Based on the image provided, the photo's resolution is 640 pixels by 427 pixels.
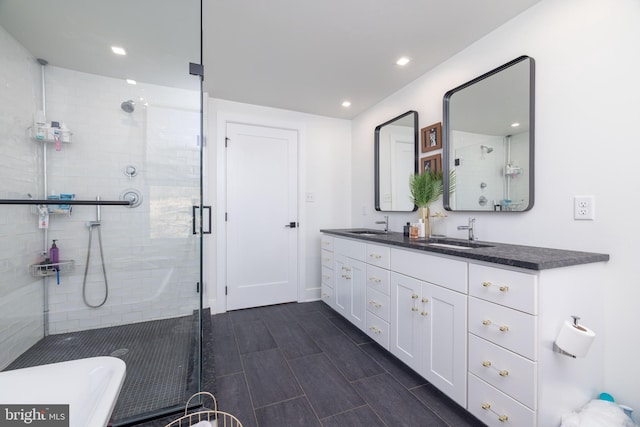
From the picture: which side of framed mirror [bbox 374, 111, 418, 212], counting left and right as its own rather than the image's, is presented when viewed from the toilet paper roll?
left

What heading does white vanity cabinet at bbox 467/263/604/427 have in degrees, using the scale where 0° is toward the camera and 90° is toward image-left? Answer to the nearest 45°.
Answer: approximately 45°

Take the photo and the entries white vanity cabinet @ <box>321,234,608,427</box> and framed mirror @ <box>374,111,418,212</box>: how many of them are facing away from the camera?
0

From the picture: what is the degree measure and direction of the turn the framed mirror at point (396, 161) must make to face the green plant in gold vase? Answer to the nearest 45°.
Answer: approximately 90° to its left

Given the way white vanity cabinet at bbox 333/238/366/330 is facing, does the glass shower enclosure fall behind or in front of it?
in front

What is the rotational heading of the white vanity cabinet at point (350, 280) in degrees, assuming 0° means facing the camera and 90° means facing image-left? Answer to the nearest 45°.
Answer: approximately 45°

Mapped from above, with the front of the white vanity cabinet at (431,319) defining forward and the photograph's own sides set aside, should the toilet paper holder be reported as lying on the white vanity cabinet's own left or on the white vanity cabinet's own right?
on the white vanity cabinet's own left

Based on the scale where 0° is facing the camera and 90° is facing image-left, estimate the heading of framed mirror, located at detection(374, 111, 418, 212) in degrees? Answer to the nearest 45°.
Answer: approximately 45°
